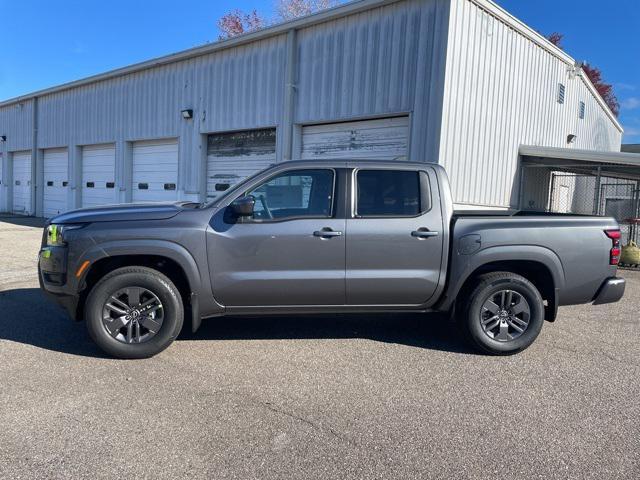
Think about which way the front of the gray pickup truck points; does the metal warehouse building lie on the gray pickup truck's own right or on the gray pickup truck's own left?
on the gray pickup truck's own right

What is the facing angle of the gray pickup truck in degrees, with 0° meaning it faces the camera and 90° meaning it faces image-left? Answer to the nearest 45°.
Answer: approximately 90°

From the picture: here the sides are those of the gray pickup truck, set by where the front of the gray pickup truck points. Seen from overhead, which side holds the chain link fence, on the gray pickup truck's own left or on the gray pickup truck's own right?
on the gray pickup truck's own right

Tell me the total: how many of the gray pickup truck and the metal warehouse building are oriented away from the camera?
0

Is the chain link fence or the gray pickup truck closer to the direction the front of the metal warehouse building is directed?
the gray pickup truck

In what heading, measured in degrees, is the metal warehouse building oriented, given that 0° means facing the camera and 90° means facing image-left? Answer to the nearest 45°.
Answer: approximately 45°

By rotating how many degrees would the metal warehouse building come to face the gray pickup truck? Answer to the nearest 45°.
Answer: approximately 45° to its left
